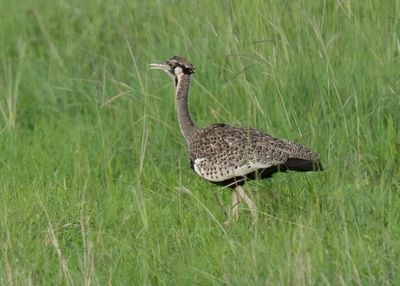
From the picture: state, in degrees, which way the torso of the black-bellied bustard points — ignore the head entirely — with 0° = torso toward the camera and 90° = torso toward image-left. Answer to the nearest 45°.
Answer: approximately 90°
